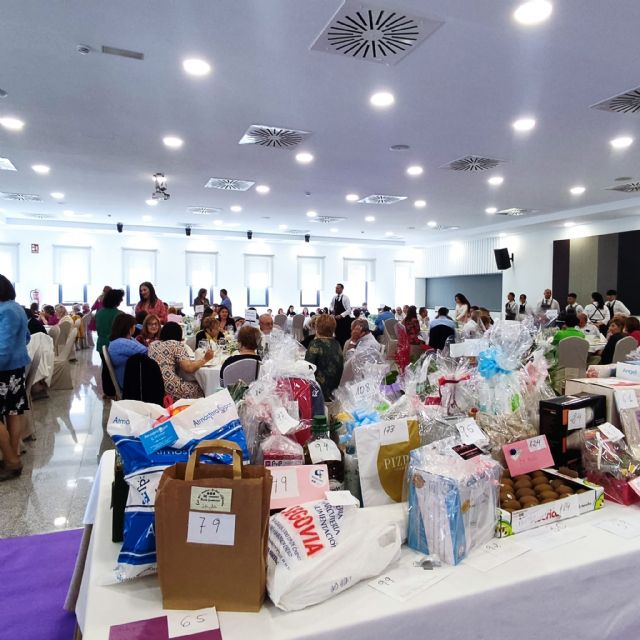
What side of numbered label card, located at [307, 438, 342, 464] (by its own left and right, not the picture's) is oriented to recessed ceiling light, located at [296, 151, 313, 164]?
back

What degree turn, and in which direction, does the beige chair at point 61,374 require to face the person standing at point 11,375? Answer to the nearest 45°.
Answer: approximately 90° to its left

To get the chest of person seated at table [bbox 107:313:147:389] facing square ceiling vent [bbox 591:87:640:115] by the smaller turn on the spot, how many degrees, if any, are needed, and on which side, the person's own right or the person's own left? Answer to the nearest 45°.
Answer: approximately 45° to the person's own right

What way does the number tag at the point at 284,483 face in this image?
toward the camera

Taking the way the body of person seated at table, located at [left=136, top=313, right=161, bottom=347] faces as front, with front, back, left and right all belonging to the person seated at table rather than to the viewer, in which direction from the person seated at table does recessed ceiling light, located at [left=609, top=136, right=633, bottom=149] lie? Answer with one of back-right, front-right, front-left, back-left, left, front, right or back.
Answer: front-left

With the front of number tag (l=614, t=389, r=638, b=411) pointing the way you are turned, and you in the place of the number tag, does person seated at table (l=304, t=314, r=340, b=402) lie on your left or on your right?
on your right

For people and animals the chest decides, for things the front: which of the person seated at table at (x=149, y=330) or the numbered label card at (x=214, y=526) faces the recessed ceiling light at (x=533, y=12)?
the person seated at table

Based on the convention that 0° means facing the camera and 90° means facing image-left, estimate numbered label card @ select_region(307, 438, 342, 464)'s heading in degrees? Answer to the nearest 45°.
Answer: approximately 0°

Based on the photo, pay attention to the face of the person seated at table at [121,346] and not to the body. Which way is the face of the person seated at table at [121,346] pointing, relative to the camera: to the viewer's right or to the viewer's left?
to the viewer's right

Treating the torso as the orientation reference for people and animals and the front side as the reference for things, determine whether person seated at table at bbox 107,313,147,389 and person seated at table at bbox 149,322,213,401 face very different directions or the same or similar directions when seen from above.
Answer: same or similar directions

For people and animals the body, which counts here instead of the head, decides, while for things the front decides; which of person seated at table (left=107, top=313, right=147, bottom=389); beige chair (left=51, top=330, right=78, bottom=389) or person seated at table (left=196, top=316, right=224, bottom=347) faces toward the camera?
person seated at table (left=196, top=316, right=224, bottom=347)

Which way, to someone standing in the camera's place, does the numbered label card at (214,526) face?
facing the viewer

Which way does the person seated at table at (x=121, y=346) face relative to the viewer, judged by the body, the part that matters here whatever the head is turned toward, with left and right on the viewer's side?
facing away from the viewer and to the right of the viewer
